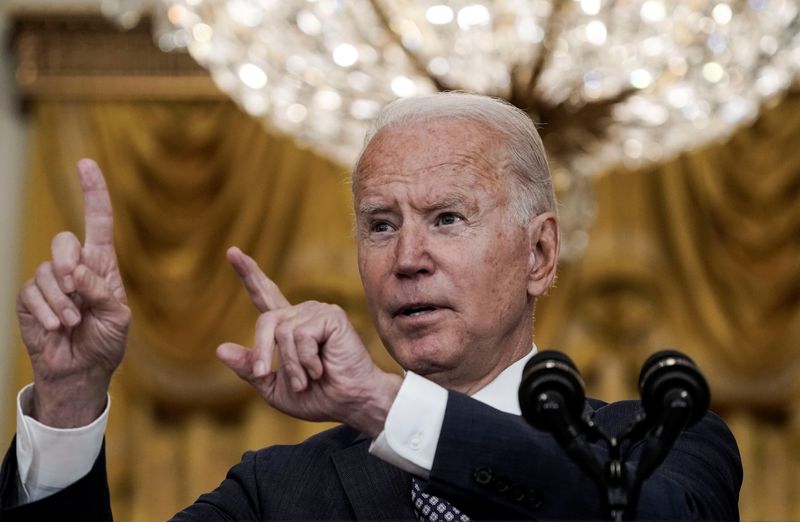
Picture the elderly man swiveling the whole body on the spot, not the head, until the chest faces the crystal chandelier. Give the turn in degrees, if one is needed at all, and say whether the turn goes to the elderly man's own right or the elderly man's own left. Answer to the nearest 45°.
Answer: approximately 135° to the elderly man's own right

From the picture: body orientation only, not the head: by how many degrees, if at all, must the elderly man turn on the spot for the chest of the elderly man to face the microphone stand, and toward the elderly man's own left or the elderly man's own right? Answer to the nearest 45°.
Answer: approximately 90° to the elderly man's own left

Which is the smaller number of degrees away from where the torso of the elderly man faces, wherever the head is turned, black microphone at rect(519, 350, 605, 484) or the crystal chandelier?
the black microphone

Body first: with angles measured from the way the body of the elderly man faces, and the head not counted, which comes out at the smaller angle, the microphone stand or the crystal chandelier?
the microphone stand

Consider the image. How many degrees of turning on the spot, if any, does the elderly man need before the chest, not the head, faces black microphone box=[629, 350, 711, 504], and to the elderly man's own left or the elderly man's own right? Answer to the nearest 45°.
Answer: approximately 90° to the elderly man's own left

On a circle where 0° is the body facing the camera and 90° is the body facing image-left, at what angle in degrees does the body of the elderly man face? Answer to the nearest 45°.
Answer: approximately 45°

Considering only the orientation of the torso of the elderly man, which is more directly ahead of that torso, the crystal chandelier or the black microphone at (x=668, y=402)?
the black microphone
